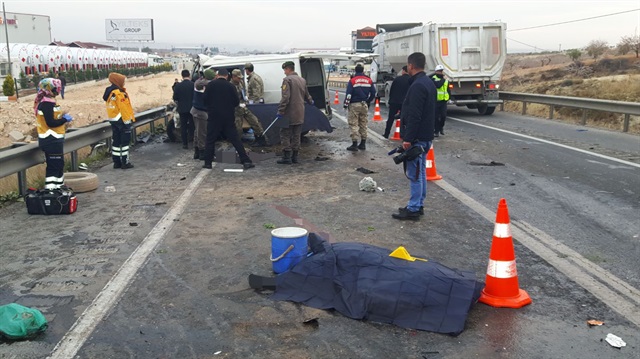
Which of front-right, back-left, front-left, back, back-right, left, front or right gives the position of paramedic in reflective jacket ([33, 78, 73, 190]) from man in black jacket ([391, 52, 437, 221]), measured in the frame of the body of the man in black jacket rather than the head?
front

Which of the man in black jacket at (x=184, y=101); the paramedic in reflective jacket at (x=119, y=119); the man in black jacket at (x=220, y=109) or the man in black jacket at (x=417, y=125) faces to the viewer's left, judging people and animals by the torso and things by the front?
the man in black jacket at (x=417, y=125)

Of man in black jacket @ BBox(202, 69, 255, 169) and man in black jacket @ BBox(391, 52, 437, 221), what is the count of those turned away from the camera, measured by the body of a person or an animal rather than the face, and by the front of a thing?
1

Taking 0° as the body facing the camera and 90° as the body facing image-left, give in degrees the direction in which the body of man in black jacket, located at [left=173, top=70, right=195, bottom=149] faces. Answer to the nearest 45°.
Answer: approximately 180°

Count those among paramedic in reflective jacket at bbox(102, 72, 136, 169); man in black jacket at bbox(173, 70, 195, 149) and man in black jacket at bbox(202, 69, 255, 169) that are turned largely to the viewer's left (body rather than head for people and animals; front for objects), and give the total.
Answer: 0

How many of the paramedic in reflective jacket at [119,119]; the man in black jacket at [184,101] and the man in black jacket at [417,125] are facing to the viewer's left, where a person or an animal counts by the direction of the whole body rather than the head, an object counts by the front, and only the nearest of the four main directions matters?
1

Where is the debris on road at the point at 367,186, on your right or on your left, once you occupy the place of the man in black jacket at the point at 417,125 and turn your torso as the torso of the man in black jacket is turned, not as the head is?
on your right

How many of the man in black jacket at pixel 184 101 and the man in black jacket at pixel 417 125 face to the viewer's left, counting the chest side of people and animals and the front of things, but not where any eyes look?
1

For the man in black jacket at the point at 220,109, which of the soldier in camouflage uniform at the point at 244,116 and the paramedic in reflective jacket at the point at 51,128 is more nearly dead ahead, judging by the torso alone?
the soldier in camouflage uniform

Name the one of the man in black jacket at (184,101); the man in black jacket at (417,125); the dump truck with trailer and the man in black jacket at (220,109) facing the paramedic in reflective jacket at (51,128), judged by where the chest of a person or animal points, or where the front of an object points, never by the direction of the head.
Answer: the man in black jacket at (417,125)

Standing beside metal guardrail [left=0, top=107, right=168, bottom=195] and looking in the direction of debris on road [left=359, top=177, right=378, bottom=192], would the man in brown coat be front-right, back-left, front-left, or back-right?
front-left

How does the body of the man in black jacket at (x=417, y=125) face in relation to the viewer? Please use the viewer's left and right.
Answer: facing to the left of the viewer

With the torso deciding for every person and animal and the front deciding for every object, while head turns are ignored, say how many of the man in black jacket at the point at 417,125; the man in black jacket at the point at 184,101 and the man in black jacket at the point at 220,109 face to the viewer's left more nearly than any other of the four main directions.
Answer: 1

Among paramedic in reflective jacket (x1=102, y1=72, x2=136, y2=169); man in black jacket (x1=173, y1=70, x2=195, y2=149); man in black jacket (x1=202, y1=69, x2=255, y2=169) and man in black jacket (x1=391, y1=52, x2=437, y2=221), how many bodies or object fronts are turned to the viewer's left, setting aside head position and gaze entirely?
1

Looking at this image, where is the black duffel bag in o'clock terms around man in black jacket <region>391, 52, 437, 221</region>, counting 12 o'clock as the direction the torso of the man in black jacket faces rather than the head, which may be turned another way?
The black duffel bag is roughly at 12 o'clock from the man in black jacket.
